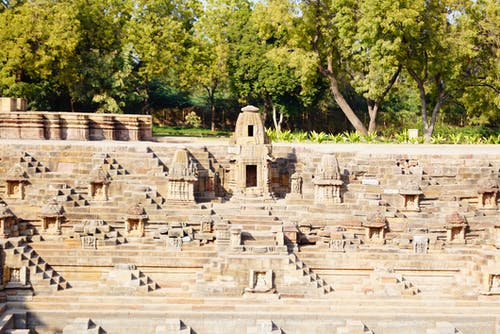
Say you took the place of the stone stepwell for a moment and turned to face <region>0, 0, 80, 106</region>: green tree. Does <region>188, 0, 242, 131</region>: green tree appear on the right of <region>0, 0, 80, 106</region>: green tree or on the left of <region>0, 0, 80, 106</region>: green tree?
right

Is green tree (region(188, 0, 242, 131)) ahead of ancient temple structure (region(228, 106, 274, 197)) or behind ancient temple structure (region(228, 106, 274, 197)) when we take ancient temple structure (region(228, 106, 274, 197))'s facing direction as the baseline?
behind

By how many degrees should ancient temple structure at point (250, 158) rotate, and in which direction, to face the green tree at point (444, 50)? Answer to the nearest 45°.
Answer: approximately 135° to its left

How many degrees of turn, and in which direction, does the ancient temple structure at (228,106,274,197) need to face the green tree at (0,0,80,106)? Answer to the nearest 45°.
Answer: approximately 135° to its right

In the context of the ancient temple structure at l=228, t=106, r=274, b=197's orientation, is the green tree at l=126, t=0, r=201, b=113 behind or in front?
behind

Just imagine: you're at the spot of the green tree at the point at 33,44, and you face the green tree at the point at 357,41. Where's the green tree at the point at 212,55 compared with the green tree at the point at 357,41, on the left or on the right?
left

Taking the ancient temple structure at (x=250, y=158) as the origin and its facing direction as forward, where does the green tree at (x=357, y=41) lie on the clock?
The green tree is roughly at 7 o'clock from the ancient temple structure.

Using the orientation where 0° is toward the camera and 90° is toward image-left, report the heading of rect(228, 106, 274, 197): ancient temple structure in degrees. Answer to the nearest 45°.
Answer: approximately 0°

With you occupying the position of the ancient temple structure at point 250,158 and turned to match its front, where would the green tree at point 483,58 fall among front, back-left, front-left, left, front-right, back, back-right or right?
back-left
